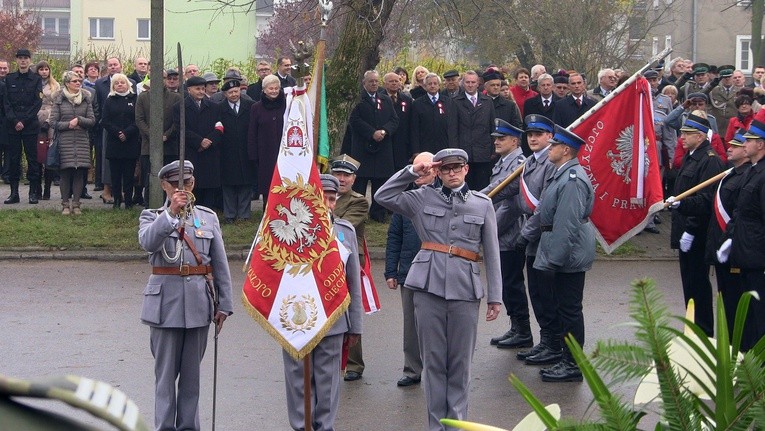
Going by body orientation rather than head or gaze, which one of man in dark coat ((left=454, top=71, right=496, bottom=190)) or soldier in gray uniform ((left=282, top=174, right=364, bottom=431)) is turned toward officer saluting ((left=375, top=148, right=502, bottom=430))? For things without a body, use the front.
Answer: the man in dark coat

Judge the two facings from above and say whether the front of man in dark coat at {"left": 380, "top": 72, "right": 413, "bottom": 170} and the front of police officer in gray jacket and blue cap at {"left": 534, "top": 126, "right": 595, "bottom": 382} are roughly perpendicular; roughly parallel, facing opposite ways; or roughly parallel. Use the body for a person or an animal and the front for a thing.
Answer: roughly perpendicular

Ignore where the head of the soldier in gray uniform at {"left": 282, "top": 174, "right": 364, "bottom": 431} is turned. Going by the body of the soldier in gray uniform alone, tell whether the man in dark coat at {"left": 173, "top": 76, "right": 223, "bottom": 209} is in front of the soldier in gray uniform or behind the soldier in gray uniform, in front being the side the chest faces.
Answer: behind

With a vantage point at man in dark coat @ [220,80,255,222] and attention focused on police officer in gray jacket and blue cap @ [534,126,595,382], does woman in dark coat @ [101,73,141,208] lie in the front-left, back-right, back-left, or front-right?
back-right

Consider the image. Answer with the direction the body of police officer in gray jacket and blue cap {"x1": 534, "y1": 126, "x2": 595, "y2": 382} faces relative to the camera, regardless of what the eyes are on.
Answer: to the viewer's left

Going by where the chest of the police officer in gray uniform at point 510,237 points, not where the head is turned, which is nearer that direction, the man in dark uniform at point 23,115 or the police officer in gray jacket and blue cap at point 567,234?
the man in dark uniform

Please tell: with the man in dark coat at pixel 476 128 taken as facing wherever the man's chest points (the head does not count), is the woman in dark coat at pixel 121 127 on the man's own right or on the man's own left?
on the man's own right

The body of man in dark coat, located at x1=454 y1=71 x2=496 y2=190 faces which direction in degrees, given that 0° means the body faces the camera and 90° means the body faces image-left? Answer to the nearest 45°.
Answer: approximately 0°
